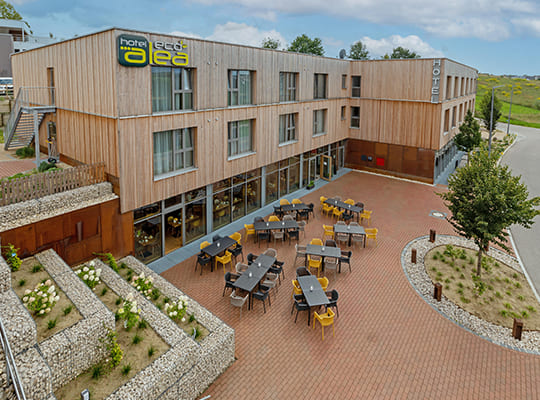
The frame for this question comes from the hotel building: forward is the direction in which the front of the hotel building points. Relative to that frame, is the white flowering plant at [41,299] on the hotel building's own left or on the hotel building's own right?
on the hotel building's own right

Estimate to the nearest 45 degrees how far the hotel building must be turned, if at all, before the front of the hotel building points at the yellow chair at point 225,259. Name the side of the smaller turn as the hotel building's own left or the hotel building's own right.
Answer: approximately 45° to the hotel building's own right

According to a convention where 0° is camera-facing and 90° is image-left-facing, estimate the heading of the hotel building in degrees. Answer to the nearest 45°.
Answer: approximately 315°

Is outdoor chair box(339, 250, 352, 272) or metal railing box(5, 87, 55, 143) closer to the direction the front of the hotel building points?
the outdoor chair

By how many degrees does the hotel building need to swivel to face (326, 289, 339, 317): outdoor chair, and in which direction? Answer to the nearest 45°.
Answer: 0° — it already faces it
